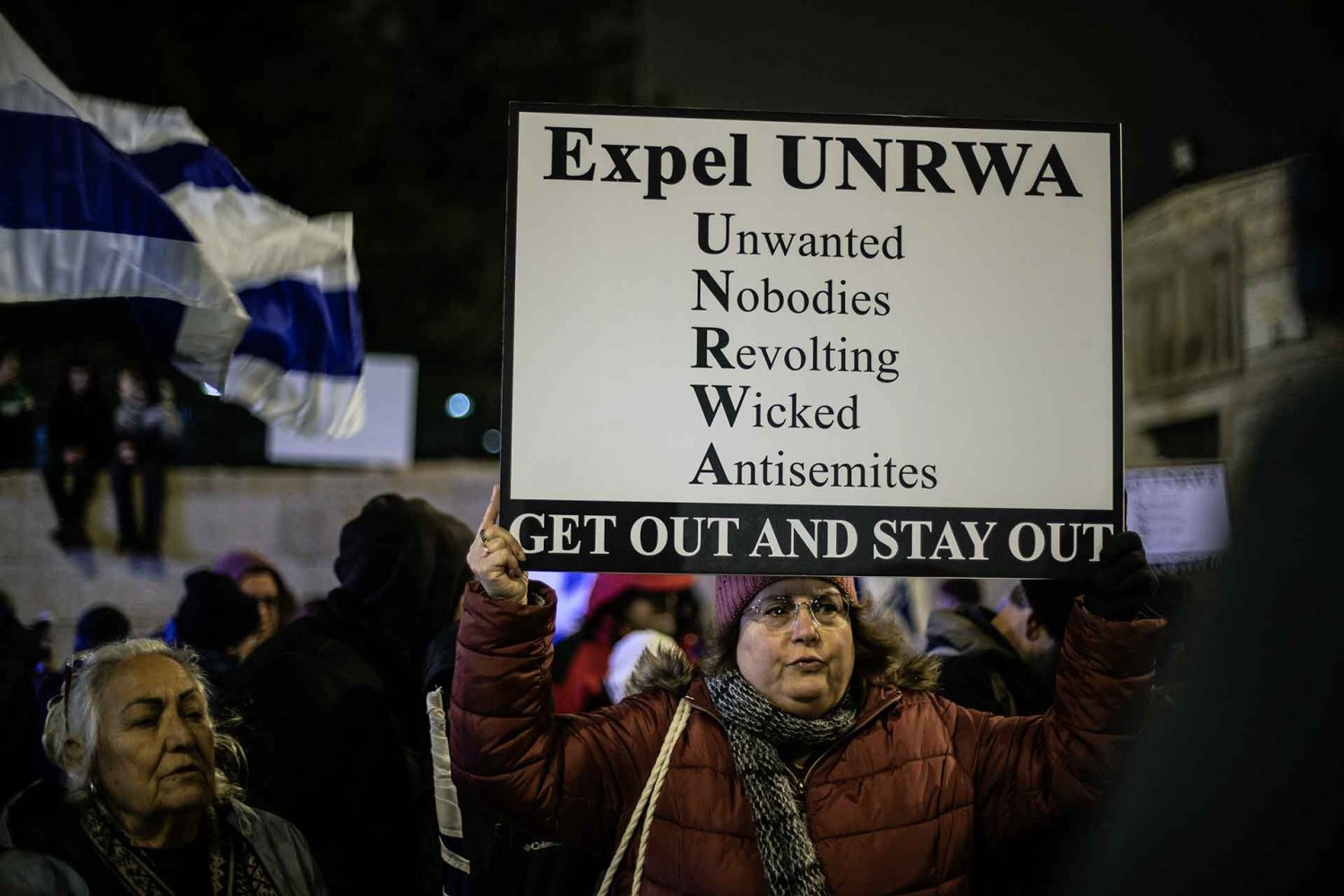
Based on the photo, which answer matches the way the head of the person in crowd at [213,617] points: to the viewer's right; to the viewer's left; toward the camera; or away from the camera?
away from the camera

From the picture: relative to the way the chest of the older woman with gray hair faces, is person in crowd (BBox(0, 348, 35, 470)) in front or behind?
behind

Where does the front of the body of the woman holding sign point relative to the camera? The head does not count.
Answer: toward the camera

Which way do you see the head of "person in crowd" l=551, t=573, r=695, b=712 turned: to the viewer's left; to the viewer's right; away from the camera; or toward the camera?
toward the camera

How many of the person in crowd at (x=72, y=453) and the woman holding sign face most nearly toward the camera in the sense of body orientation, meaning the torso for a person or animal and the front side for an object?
2

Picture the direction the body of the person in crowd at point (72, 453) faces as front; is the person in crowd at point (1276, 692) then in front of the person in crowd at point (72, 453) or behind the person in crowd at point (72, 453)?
in front

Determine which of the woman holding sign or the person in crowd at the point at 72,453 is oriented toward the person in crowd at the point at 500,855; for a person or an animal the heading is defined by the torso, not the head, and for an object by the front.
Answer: the person in crowd at the point at 72,453

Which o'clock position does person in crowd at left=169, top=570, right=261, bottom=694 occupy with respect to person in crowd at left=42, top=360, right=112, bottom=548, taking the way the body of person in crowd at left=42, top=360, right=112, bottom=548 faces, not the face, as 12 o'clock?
person in crowd at left=169, top=570, right=261, bottom=694 is roughly at 12 o'clock from person in crowd at left=42, top=360, right=112, bottom=548.

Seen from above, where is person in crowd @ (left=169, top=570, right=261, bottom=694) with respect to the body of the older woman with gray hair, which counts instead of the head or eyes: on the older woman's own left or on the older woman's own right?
on the older woman's own left

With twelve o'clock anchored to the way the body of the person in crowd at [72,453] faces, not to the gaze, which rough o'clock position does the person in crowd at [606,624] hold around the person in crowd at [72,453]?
the person in crowd at [606,624] is roughly at 11 o'clock from the person in crowd at [72,453].

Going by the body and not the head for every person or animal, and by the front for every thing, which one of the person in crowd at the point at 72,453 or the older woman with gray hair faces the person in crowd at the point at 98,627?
the person in crowd at the point at 72,453

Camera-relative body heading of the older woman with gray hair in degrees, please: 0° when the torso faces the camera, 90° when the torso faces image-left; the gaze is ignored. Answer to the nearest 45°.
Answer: approximately 315°

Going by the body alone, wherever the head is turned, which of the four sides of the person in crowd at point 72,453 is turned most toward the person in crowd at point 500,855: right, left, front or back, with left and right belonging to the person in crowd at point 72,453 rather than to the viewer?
front

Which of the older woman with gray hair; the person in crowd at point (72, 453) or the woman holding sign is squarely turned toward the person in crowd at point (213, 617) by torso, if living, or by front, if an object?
the person in crowd at point (72, 453)

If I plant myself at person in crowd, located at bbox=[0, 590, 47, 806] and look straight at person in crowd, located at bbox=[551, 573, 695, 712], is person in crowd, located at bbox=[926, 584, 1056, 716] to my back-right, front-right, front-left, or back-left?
front-right

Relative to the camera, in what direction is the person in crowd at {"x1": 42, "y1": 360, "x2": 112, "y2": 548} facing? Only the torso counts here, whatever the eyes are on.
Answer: toward the camera

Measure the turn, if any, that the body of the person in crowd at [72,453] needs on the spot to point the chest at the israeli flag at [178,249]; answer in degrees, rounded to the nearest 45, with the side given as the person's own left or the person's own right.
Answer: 0° — they already face it

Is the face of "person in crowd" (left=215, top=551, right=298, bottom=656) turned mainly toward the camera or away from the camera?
toward the camera
